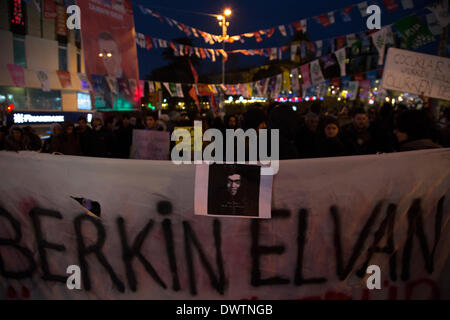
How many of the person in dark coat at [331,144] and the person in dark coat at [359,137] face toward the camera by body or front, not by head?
2

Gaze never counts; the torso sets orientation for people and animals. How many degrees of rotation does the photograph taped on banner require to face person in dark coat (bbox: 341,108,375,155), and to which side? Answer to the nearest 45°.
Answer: approximately 135° to its left

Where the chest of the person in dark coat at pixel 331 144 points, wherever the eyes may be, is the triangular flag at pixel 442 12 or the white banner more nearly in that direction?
the white banner

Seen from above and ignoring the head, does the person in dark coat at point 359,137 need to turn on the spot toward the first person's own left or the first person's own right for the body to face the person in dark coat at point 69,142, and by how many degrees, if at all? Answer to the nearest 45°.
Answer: approximately 90° to the first person's own right

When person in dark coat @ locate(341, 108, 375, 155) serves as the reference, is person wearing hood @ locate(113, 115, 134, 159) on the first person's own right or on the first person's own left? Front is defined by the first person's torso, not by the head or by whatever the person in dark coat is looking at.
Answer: on the first person's own right

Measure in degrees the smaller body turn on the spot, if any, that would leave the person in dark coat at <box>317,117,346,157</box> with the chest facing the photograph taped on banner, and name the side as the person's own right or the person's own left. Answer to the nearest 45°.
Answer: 0° — they already face it

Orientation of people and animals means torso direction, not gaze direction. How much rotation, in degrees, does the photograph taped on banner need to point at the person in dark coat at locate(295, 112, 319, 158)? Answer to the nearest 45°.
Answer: approximately 180°

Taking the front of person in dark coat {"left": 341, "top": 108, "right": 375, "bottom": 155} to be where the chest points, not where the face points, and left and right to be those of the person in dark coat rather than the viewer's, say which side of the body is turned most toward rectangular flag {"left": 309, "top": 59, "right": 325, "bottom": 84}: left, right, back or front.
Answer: back

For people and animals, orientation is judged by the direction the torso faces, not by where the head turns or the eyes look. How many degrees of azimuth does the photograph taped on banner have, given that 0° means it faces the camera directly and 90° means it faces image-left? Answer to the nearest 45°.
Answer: approximately 0°

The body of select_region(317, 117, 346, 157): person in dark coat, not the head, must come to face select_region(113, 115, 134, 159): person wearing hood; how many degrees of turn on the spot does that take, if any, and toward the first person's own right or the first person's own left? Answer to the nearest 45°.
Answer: approximately 135° to the first person's own right

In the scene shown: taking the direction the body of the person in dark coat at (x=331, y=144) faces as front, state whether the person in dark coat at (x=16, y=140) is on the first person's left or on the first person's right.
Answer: on the first person's right

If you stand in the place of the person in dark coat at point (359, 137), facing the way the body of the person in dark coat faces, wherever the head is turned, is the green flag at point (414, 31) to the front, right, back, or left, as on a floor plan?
back

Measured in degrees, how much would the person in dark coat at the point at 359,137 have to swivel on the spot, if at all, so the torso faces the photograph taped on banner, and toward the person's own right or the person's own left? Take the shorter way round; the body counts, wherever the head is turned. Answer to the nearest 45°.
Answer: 0° — they already face it
